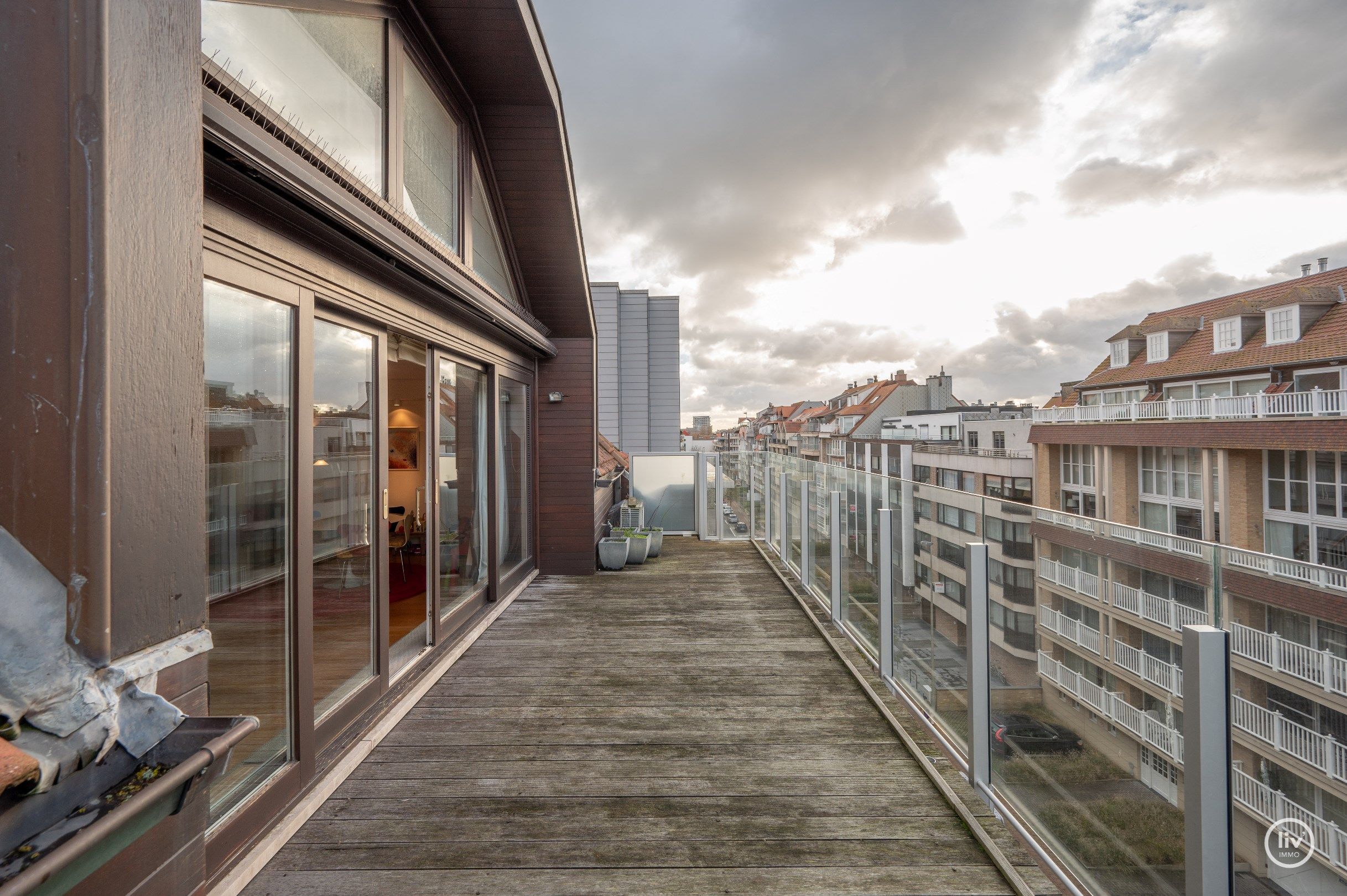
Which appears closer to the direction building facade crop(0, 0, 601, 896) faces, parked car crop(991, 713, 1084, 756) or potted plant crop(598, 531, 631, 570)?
the parked car

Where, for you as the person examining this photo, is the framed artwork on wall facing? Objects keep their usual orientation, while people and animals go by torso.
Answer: facing the viewer

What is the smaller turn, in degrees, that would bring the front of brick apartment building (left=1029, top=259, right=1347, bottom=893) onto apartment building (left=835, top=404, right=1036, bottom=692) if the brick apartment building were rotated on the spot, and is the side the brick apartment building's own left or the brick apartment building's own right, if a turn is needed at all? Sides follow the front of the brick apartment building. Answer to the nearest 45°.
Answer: approximately 90° to the brick apartment building's own right

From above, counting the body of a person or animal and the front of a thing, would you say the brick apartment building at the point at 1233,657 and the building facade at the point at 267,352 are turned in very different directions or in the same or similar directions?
very different directions

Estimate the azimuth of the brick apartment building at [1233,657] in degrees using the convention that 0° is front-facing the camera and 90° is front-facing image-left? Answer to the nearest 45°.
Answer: approximately 45°

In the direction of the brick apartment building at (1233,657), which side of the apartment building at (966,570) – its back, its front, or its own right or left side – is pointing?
left

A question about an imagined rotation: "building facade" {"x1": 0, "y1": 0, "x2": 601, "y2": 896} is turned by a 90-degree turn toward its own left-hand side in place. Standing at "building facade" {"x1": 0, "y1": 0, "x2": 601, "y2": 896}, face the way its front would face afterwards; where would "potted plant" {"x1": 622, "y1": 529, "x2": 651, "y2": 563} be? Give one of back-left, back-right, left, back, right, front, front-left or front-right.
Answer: front

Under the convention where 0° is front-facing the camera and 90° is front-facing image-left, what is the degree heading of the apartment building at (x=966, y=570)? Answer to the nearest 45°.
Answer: approximately 45°

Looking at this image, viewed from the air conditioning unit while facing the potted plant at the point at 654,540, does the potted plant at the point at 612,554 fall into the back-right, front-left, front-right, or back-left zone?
front-right

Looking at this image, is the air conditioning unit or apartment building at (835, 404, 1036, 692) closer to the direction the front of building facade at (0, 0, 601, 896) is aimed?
the apartment building

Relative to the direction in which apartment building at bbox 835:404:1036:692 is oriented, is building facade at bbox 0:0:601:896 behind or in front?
in front

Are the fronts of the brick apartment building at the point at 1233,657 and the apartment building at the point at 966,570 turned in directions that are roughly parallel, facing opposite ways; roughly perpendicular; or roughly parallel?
roughly parallel
